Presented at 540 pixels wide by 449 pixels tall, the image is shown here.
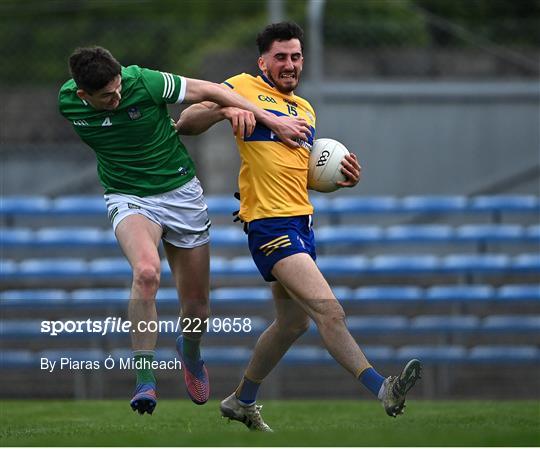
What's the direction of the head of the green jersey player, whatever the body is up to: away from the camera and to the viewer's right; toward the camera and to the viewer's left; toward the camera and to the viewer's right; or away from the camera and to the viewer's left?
toward the camera and to the viewer's right

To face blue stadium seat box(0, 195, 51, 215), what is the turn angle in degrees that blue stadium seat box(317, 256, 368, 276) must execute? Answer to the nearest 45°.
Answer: approximately 90° to its right

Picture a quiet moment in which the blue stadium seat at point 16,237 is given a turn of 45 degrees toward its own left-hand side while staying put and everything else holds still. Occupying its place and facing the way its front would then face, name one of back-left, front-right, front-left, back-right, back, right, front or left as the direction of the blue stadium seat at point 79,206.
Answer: front-left

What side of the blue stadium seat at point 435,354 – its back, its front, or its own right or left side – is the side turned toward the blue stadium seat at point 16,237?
right

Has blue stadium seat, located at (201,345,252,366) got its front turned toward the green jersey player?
yes

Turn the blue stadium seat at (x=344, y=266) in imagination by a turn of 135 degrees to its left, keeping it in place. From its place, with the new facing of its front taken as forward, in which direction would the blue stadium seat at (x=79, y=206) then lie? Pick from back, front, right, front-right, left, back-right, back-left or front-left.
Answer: back-left
